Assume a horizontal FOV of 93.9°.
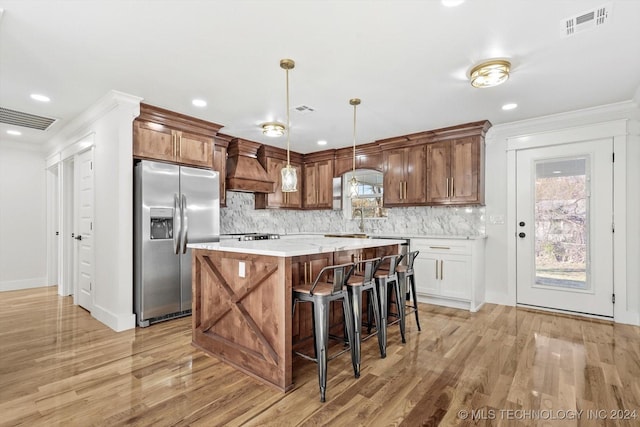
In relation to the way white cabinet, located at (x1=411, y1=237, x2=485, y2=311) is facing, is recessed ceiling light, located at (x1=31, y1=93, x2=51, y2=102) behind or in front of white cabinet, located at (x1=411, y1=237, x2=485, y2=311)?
in front

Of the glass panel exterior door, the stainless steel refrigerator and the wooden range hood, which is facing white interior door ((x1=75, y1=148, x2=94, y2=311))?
the glass panel exterior door

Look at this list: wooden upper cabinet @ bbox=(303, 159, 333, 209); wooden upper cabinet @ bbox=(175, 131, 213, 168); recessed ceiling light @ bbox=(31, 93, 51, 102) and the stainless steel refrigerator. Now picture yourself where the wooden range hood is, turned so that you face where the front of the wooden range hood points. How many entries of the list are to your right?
3

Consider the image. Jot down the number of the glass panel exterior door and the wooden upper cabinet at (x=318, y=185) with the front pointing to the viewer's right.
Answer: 0

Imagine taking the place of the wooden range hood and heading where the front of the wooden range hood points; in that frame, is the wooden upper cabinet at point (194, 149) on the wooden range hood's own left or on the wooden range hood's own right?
on the wooden range hood's own right

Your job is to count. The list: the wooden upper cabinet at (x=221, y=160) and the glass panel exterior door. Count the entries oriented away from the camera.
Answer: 0

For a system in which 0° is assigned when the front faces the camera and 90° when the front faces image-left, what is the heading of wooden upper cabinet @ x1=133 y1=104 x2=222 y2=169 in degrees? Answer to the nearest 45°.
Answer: approximately 315°

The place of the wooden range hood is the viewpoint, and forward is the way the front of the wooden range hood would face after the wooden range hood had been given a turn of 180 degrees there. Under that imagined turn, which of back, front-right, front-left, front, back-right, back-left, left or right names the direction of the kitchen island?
back-left

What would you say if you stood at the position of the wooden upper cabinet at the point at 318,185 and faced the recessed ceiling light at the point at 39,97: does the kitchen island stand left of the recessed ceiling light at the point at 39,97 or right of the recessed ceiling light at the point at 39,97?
left

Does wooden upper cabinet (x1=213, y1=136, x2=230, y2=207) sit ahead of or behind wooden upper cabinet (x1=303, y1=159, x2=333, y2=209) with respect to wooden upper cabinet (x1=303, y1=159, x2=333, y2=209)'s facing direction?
ahead

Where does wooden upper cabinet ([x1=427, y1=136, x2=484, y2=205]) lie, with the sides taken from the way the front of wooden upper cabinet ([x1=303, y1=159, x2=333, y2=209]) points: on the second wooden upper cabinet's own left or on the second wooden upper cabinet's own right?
on the second wooden upper cabinet's own left
